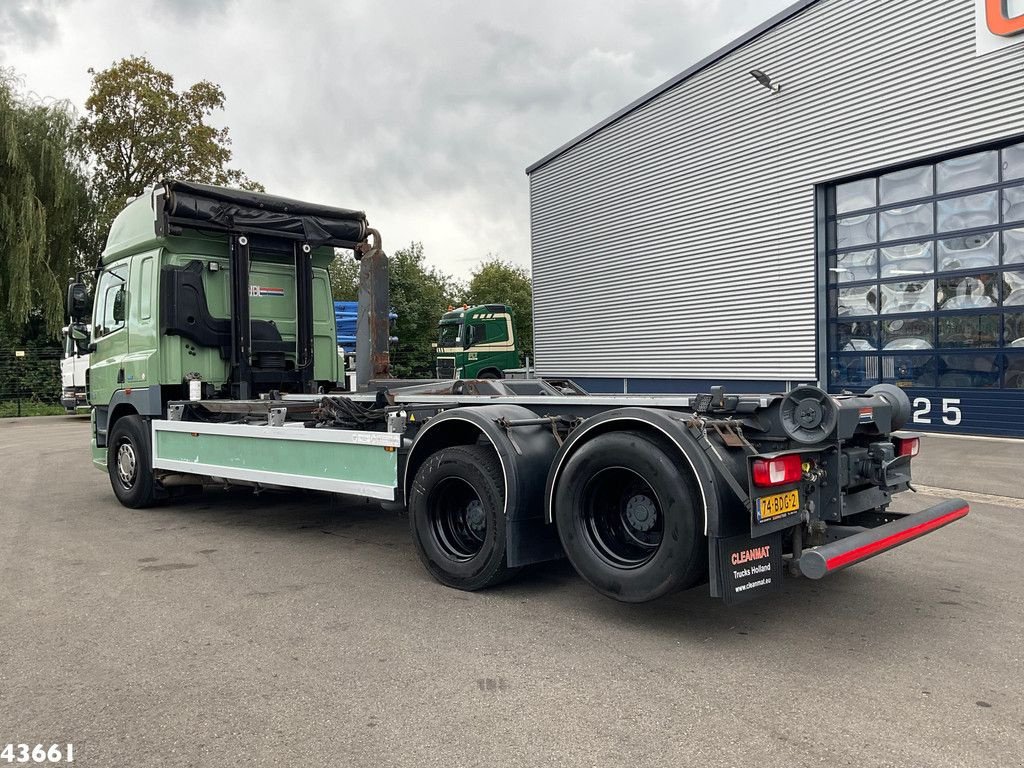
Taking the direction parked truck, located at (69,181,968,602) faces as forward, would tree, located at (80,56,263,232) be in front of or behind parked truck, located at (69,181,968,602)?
in front

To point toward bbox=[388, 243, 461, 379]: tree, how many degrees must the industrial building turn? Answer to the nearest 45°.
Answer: approximately 90° to its right

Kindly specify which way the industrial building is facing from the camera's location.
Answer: facing the viewer and to the left of the viewer

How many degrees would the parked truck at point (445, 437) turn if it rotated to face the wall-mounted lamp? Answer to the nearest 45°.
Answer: approximately 90° to its right

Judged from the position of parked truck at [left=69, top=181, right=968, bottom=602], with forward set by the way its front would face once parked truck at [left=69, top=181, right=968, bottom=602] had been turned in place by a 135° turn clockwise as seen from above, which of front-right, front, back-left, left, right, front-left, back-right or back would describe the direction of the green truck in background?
left

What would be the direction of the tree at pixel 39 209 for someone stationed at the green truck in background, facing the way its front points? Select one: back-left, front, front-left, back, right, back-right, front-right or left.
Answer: front-right

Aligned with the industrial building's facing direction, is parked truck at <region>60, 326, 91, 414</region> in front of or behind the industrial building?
in front

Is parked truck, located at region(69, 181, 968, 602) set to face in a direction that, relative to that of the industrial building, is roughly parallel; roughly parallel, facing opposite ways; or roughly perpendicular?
roughly perpendicular

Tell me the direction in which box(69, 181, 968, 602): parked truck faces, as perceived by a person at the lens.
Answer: facing away from the viewer and to the left of the viewer

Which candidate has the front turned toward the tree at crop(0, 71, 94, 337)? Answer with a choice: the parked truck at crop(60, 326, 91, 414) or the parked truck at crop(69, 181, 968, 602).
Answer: the parked truck at crop(69, 181, 968, 602)

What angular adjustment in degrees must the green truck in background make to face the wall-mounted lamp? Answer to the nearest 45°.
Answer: approximately 90° to its left

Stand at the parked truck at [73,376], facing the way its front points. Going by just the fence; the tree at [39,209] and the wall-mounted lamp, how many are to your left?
1

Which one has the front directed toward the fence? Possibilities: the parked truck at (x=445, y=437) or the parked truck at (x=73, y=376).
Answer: the parked truck at (x=445, y=437)

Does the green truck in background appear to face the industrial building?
no

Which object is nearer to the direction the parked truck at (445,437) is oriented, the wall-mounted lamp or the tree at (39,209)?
the tree

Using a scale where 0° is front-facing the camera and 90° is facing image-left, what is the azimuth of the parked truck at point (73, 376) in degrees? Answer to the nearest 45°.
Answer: approximately 45°

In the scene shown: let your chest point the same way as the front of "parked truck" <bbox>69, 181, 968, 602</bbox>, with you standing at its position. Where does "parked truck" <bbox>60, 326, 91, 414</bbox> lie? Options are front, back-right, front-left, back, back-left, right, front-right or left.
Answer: front

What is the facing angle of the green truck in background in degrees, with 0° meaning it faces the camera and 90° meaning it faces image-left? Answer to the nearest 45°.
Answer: approximately 45°
